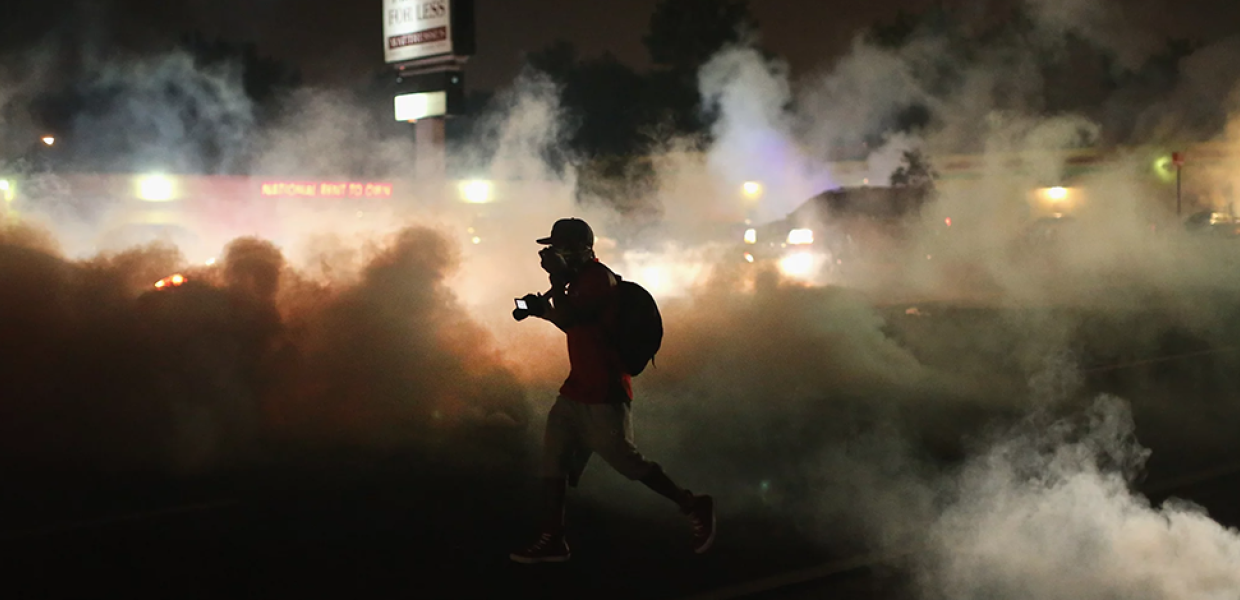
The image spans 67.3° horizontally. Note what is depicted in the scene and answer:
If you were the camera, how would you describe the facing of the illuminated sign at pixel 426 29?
facing the viewer and to the left of the viewer

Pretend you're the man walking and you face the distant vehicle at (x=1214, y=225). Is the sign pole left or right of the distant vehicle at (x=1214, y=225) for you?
left

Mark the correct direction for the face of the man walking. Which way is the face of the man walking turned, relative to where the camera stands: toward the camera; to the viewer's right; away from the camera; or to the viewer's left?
to the viewer's left

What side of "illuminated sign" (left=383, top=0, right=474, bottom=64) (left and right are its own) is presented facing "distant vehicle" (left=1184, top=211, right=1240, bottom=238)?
left

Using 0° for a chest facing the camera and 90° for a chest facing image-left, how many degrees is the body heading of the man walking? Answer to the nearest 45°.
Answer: approximately 90°

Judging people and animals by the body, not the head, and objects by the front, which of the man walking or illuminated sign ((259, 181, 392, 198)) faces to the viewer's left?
the man walking
